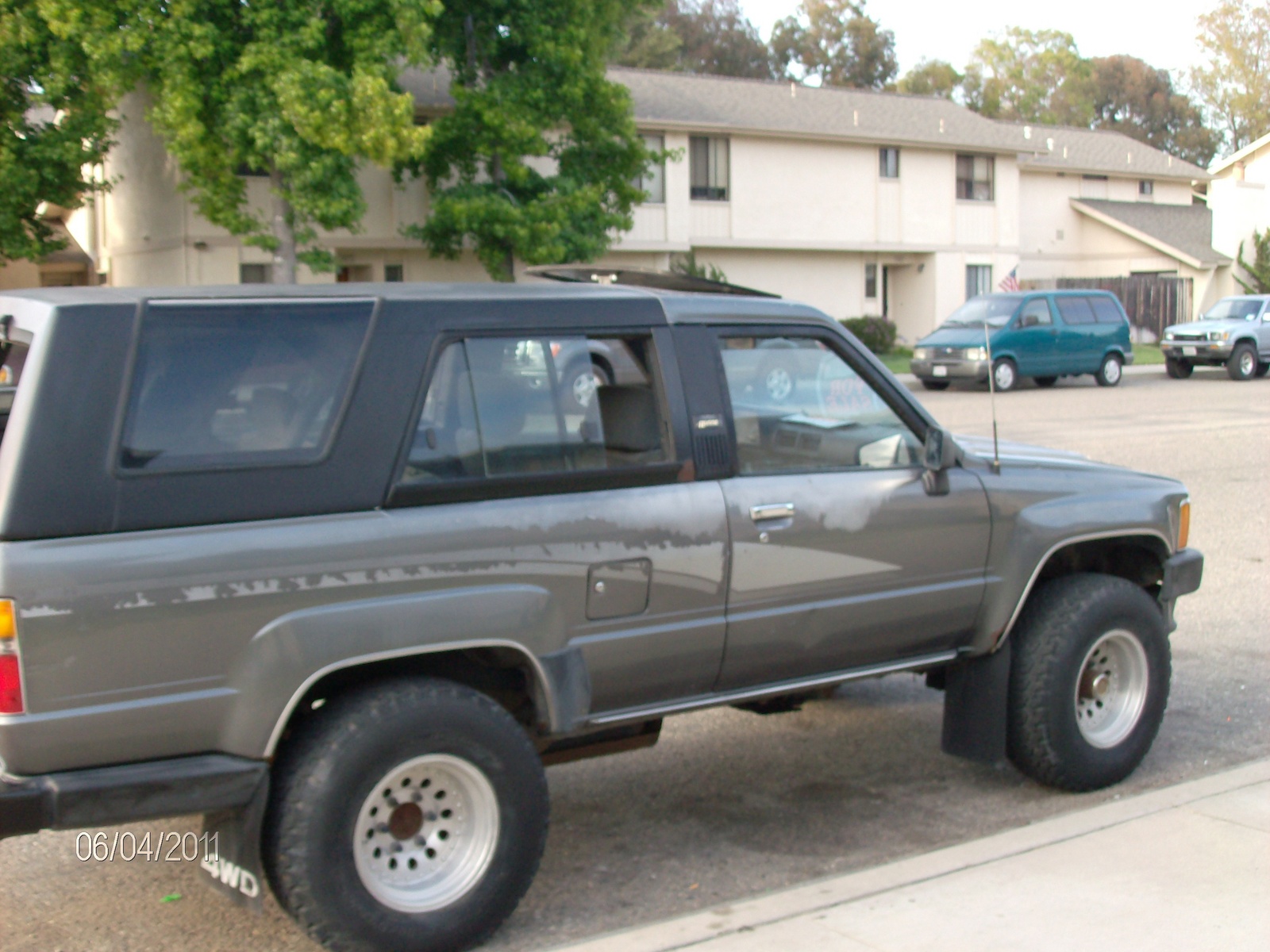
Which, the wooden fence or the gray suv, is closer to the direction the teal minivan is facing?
the gray suv

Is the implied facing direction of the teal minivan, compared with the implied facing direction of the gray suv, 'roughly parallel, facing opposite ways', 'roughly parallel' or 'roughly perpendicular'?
roughly parallel, facing opposite ways

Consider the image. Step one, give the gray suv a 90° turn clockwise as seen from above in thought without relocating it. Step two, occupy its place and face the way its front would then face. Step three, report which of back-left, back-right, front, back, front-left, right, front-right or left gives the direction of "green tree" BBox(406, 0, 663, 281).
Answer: back-left

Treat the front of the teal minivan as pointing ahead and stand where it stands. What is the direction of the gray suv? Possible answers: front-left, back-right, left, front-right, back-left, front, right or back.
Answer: front-left

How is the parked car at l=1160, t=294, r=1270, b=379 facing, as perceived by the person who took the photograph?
facing the viewer and to the left of the viewer

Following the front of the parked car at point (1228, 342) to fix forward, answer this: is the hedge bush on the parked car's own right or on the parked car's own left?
on the parked car's own right

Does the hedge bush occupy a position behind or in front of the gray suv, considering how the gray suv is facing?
in front

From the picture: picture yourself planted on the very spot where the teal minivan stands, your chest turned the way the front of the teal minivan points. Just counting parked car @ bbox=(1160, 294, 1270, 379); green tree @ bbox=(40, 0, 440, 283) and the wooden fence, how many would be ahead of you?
1

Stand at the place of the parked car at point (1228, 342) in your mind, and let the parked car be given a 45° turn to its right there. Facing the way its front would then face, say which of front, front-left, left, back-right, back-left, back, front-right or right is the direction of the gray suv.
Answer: left

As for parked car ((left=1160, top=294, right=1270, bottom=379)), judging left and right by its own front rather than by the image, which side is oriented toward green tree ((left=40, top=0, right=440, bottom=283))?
front

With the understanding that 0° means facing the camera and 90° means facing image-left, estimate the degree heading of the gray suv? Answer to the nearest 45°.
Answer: approximately 225°

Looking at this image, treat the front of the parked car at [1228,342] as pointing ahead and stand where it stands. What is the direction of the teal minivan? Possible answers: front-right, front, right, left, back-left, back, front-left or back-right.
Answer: front

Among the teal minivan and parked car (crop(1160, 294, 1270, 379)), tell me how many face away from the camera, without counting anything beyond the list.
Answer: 0

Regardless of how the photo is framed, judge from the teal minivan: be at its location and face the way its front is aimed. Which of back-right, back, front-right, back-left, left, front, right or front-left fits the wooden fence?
back-right

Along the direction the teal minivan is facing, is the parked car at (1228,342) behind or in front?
behind
